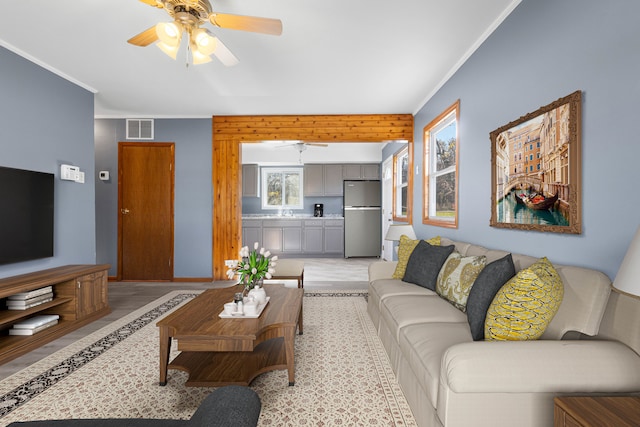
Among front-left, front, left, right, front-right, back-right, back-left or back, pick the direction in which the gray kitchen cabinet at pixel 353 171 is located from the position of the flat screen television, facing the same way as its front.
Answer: front-left

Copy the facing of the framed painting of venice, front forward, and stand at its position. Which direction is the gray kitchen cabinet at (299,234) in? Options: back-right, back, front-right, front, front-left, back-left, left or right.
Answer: right

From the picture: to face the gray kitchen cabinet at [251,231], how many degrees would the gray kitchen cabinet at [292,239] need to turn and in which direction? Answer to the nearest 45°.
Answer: approximately 90° to its right

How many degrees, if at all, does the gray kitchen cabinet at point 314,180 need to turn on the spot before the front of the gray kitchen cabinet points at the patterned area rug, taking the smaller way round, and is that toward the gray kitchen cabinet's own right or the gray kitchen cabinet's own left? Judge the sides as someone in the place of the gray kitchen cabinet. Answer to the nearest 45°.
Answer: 0° — it already faces it

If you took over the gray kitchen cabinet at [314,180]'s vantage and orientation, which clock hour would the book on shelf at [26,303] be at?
The book on shelf is roughly at 1 o'clock from the gray kitchen cabinet.

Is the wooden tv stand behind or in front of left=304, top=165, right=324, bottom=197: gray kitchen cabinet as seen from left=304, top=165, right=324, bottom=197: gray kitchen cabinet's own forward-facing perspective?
in front

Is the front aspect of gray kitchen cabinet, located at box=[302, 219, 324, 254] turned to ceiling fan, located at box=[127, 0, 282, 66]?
yes

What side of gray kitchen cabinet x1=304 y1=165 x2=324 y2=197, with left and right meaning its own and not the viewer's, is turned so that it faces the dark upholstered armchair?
front

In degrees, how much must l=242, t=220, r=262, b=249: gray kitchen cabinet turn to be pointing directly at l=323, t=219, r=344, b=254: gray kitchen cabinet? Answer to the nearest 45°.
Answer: approximately 90° to its left

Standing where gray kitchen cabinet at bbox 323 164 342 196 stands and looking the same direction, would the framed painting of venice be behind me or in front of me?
in front

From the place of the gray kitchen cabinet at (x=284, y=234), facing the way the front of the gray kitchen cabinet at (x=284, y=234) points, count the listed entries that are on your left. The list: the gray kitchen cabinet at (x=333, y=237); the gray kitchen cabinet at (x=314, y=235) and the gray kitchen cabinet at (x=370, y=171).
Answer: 3

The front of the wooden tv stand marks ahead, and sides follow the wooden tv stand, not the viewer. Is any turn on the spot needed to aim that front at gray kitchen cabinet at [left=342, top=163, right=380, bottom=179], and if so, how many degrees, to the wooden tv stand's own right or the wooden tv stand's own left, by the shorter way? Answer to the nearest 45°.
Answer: approximately 45° to the wooden tv stand's own left

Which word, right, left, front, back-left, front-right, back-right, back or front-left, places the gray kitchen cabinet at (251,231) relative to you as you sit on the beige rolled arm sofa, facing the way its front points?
right

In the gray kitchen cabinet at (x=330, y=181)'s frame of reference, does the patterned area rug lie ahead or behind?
ahead

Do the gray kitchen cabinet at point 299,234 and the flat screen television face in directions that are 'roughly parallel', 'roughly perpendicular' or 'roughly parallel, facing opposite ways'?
roughly perpendicular

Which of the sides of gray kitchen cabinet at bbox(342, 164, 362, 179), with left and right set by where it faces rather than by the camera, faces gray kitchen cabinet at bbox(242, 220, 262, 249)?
right
